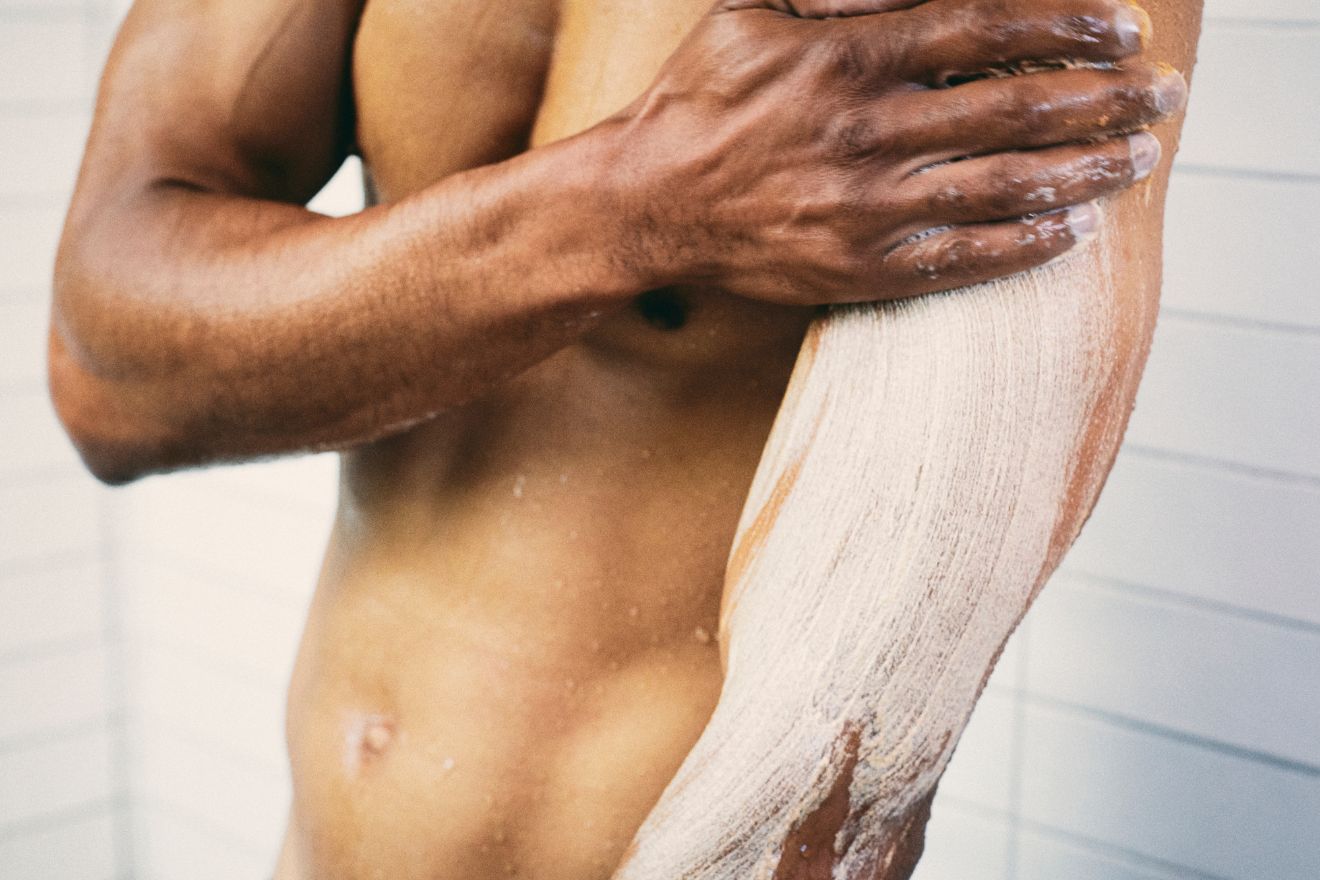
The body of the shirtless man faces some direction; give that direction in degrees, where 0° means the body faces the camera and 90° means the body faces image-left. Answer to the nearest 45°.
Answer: approximately 45°
